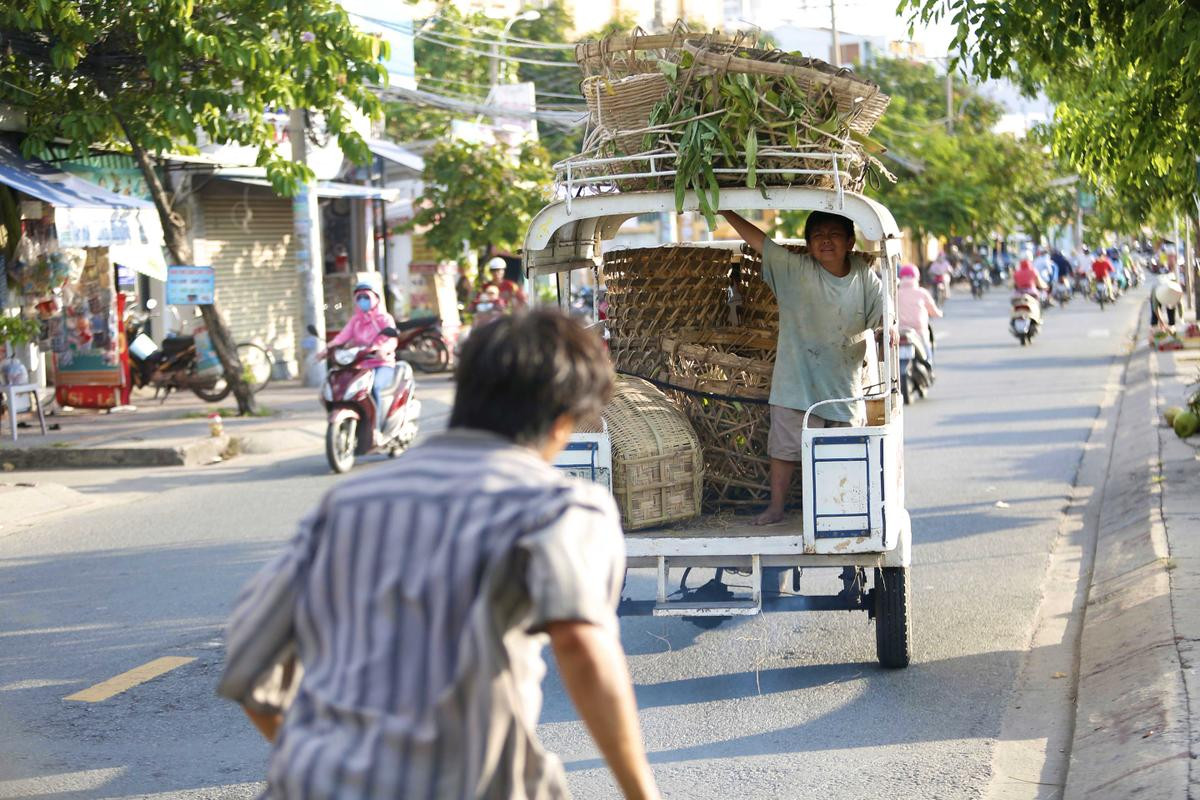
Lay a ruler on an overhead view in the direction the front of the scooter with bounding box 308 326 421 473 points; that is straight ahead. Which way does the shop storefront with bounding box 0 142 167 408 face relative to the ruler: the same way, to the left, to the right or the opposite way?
to the left

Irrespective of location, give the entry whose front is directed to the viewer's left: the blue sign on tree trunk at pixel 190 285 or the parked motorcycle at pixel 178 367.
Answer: the parked motorcycle

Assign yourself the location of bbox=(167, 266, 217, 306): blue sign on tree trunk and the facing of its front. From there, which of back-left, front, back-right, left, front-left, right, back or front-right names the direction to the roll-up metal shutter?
back

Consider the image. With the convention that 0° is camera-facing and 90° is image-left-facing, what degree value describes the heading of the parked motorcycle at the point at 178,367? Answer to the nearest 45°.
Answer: approximately 90°

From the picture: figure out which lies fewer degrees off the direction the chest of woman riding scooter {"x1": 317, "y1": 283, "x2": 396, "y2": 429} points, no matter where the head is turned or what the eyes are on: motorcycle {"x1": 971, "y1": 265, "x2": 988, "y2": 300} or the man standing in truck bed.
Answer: the man standing in truck bed

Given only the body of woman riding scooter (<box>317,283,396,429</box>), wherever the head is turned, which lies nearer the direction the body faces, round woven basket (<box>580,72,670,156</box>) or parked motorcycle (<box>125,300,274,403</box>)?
the round woven basket

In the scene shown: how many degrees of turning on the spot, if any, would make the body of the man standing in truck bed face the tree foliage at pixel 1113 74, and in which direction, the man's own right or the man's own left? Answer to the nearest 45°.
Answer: approximately 135° to the man's own left

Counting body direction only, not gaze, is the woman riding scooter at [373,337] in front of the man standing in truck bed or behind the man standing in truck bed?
behind

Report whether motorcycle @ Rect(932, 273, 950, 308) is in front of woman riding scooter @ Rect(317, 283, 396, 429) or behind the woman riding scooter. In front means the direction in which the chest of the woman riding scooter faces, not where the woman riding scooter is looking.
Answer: behind

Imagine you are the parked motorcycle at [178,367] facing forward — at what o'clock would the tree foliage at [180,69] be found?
The tree foliage is roughly at 9 o'clock from the parked motorcycle.

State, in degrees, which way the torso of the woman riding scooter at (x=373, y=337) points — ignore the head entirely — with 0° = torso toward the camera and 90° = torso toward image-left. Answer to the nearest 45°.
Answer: approximately 45°

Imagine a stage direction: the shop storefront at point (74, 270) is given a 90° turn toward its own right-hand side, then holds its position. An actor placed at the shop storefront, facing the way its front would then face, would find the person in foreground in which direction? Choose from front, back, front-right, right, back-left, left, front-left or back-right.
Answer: front-left
